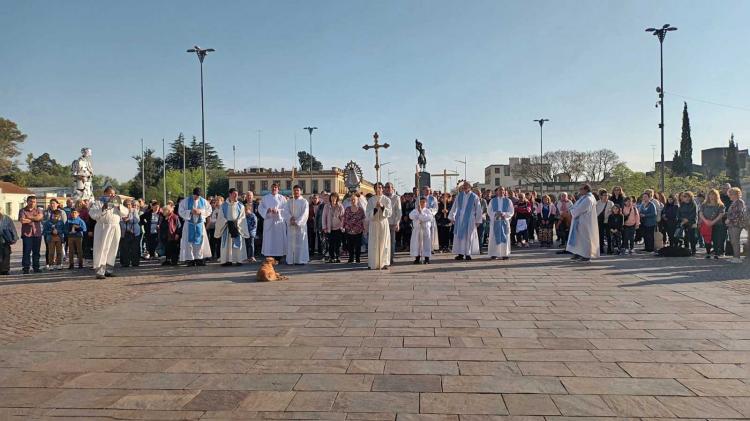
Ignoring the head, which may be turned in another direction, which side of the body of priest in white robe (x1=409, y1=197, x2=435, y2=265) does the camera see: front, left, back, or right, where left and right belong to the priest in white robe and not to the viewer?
front

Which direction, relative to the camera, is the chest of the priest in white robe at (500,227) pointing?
toward the camera

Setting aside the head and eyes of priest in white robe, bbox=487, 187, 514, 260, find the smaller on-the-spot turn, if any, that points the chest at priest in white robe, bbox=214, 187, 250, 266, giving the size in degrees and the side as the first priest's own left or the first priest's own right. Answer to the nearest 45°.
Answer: approximately 90° to the first priest's own right

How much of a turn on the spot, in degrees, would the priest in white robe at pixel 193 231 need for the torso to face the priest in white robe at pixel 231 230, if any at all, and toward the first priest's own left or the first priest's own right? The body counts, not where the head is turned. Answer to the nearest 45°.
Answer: approximately 90° to the first priest's own left

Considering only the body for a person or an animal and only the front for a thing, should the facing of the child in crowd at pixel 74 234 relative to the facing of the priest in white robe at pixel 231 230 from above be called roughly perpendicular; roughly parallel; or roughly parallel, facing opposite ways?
roughly parallel

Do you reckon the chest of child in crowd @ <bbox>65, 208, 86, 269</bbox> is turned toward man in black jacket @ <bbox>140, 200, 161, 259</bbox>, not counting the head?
no

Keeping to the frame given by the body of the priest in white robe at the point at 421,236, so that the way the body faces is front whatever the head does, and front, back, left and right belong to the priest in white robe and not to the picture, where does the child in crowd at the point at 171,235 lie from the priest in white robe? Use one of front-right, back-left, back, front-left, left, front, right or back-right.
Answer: right

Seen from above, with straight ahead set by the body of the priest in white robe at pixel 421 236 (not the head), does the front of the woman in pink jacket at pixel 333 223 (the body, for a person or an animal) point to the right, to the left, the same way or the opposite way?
the same way

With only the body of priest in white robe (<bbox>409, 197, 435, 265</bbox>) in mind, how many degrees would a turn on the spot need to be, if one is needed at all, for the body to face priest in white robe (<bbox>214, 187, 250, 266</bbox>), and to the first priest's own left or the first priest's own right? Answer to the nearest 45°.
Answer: approximately 90° to the first priest's own right

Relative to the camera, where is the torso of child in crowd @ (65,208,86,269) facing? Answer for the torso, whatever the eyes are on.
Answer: toward the camera

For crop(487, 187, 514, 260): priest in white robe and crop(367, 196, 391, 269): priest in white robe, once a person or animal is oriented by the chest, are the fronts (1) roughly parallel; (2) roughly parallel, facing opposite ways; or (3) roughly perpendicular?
roughly parallel

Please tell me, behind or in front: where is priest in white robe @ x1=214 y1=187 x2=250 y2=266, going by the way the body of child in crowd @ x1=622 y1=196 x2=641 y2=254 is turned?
in front

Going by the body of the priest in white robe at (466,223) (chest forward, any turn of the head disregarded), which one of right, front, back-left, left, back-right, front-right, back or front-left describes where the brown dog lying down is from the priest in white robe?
front-right

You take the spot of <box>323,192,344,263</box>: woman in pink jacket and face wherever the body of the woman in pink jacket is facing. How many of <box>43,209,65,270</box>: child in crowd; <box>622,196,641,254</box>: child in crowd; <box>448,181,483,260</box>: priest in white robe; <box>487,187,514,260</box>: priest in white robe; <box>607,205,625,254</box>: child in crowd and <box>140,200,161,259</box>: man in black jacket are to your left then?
4
